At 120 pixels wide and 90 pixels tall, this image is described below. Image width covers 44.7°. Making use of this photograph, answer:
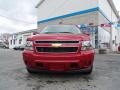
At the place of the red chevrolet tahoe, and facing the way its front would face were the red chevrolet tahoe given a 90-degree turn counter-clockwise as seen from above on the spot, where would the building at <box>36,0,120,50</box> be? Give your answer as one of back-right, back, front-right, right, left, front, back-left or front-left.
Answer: left

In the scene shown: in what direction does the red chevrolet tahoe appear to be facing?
toward the camera
